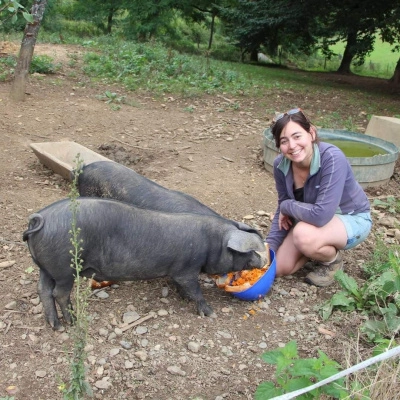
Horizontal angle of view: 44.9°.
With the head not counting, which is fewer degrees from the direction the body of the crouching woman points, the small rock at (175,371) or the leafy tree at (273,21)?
the small rock

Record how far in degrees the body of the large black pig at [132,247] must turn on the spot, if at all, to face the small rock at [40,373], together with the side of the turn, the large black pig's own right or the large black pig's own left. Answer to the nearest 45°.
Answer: approximately 135° to the large black pig's own right

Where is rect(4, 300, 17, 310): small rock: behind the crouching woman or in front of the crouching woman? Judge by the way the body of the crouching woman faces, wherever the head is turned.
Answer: in front

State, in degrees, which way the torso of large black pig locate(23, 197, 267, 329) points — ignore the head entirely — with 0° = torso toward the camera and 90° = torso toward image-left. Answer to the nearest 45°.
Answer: approximately 270°

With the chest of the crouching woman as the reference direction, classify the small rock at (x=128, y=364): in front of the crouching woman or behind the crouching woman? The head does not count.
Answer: in front

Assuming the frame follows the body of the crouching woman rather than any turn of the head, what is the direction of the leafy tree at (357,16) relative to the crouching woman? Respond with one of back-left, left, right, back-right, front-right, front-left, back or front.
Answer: back-right

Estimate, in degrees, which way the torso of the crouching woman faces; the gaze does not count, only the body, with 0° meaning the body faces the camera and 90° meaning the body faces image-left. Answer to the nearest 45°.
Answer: approximately 45°

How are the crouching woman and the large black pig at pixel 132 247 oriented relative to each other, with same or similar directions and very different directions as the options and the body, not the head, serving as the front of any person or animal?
very different directions

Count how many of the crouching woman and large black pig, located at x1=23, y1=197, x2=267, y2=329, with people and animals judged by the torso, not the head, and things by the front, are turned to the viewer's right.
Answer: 1

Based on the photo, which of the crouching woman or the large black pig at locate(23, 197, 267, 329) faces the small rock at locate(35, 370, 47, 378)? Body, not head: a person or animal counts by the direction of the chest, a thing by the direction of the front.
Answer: the crouching woman

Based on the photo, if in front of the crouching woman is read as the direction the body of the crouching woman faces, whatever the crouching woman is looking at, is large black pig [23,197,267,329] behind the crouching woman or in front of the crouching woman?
in front

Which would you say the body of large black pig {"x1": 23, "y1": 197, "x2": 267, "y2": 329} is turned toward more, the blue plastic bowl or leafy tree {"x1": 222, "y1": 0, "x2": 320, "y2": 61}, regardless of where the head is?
the blue plastic bowl
